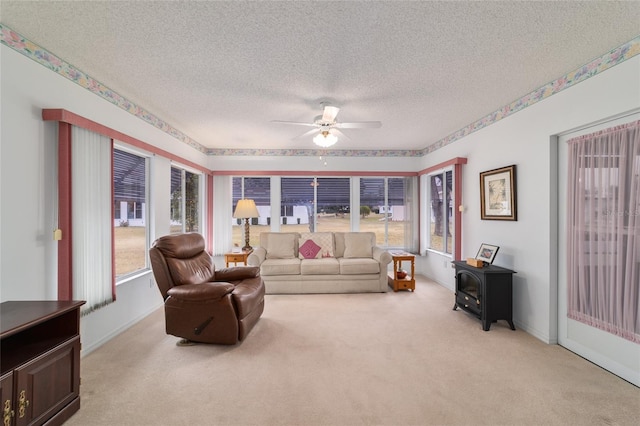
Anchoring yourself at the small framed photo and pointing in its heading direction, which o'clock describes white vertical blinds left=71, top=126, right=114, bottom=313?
The white vertical blinds is roughly at 12 o'clock from the small framed photo.

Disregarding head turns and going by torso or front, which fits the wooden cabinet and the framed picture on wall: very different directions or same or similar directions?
very different directions

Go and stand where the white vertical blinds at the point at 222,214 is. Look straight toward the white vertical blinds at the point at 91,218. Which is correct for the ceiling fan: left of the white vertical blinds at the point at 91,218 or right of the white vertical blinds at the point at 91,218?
left

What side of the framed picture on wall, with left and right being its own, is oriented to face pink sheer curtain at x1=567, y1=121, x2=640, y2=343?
left

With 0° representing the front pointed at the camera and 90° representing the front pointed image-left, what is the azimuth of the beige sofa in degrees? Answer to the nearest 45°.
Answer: approximately 0°

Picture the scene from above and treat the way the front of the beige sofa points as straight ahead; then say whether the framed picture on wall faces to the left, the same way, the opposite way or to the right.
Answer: to the right
